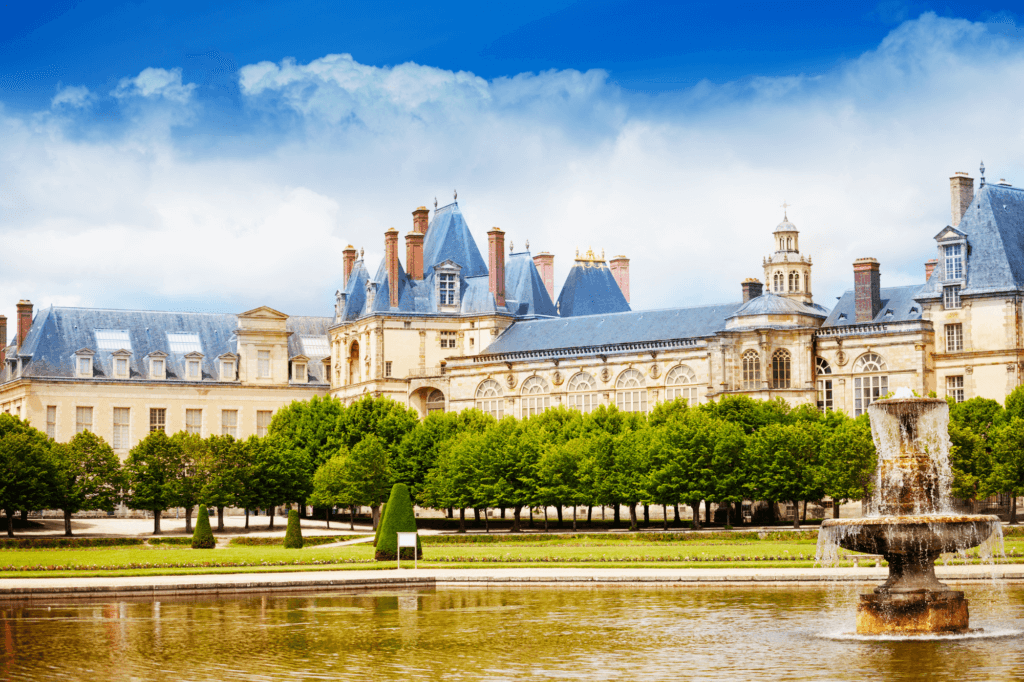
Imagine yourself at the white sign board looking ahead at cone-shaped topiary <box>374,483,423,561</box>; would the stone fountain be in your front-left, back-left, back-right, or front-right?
back-right

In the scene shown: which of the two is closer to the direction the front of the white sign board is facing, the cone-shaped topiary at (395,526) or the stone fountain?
the stone fountain

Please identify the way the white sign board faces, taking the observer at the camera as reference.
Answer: facing the viewer

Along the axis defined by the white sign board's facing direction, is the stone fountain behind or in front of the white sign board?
in front

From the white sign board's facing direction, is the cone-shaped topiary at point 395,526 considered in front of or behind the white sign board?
behind
